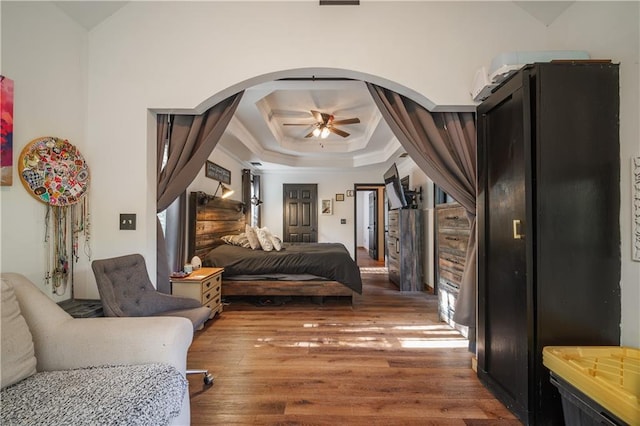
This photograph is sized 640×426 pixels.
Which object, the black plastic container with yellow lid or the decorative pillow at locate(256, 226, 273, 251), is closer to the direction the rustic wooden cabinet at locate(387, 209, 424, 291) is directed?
the decorative pillow

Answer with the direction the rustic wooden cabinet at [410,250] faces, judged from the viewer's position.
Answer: facing to the left of the viewer

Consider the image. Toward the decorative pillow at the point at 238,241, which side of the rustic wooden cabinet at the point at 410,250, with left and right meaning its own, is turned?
front

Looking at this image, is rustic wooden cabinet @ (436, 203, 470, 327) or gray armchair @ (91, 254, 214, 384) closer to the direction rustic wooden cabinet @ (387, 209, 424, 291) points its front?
the gray armchair

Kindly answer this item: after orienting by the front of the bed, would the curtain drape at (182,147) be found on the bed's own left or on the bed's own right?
on the bed's own right

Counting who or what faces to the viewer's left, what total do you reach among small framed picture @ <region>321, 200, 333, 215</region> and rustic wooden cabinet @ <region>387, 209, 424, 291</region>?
1

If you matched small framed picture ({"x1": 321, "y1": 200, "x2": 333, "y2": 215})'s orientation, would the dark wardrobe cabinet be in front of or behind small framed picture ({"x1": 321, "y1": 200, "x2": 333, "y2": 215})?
in front

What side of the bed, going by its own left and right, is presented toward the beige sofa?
right

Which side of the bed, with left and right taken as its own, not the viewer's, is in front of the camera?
right

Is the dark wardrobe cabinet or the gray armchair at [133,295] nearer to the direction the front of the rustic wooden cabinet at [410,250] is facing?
the gray armchair
